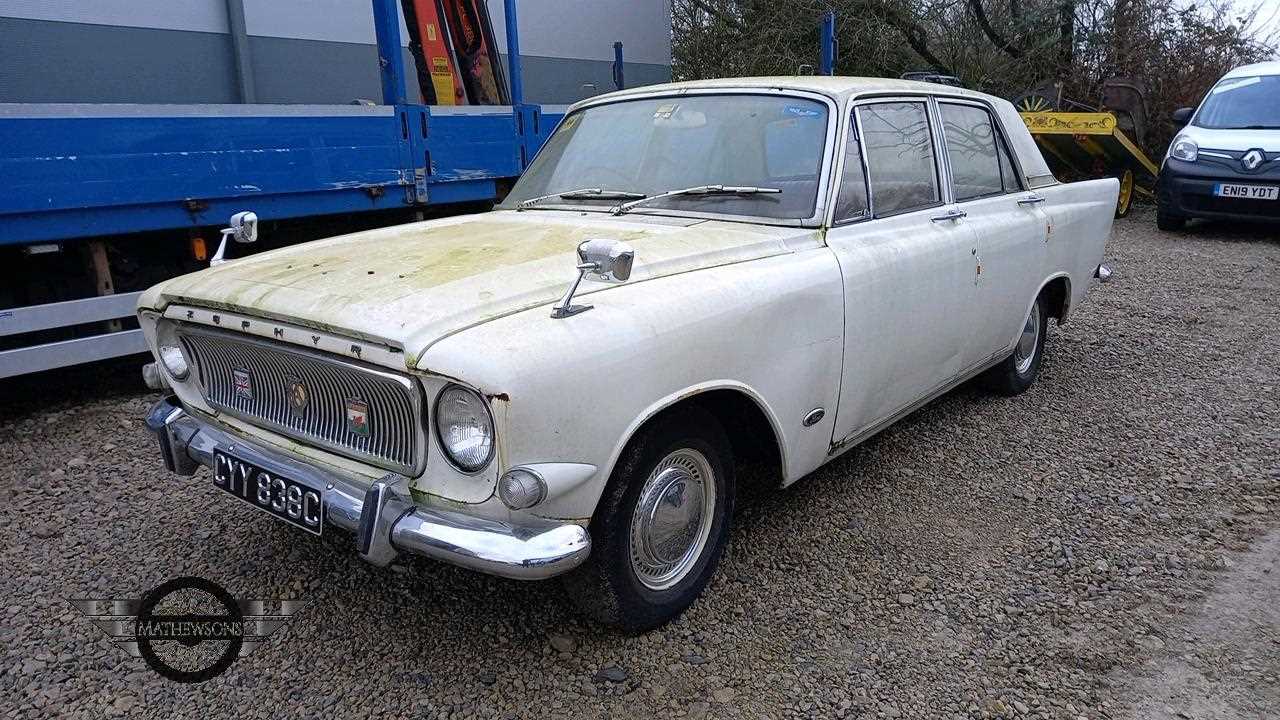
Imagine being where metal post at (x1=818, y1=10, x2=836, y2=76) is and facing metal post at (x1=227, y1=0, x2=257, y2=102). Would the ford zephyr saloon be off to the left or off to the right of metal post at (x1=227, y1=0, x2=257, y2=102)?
left

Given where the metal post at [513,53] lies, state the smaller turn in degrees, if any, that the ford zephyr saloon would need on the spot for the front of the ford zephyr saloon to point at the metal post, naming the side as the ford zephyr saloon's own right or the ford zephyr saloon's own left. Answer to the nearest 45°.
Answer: approximately 135° to the ford zephyr saloon's own right

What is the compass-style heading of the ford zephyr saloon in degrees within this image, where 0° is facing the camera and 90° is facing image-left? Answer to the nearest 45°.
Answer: approximately 45°

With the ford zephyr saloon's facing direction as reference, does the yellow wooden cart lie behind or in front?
behind

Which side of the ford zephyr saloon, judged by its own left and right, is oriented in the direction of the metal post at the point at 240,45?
right

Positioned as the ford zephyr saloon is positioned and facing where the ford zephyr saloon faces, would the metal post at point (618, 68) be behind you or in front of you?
behind

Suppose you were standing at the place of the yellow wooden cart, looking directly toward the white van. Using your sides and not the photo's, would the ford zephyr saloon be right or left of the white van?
right

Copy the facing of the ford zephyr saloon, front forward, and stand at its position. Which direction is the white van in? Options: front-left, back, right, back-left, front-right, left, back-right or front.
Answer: back
